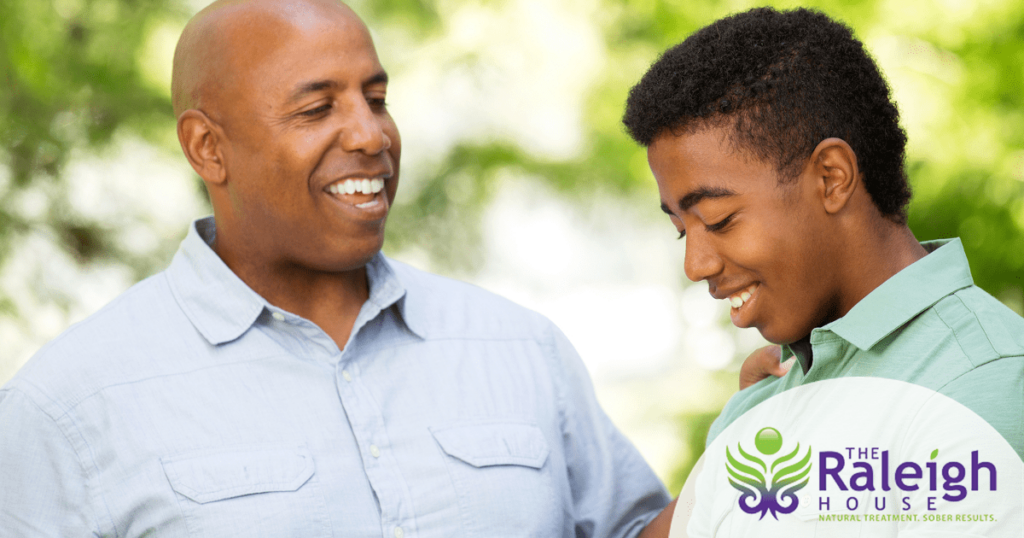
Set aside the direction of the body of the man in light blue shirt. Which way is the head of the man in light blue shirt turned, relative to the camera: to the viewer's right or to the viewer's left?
to the viewer's right

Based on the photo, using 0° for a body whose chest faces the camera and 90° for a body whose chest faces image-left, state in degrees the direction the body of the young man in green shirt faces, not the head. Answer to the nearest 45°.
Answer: approximately 45°

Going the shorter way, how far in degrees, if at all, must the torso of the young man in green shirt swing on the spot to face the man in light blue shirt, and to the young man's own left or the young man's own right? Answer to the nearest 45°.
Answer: approximately 45° to the young man's own right
